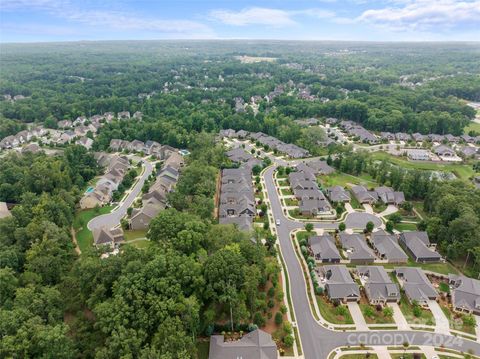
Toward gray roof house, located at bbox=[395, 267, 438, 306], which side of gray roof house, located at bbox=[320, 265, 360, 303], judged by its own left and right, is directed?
left

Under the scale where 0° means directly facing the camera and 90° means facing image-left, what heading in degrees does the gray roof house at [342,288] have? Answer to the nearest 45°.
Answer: approximately 0°

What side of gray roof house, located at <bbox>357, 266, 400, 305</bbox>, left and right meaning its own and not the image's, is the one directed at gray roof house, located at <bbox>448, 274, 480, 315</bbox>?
left

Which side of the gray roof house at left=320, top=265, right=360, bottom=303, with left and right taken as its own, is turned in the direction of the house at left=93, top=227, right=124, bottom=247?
right

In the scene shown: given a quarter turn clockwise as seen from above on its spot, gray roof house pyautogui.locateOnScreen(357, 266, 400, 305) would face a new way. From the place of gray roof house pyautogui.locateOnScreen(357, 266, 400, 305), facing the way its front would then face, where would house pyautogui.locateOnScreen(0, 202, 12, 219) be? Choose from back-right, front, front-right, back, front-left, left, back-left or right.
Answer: front

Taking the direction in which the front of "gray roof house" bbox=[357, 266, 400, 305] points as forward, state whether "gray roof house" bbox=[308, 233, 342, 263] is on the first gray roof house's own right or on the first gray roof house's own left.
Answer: on the first gray roof house's own right

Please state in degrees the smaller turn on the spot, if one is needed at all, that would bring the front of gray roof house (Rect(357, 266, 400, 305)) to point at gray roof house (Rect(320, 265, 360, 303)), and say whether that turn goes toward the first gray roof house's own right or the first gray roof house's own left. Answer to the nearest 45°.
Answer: approximately 45° to the first gray roof house's own right

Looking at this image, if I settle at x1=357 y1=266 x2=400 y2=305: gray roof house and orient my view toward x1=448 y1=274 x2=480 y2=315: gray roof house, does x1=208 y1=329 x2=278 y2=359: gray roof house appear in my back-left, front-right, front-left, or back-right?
back-right

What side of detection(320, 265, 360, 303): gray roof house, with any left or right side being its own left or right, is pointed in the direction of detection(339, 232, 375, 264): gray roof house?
back
